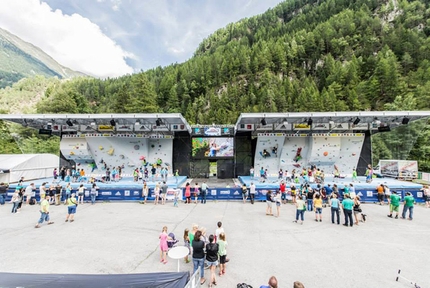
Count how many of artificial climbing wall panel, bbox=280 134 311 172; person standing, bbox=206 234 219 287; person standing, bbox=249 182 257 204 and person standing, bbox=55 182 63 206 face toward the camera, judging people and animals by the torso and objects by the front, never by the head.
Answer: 1

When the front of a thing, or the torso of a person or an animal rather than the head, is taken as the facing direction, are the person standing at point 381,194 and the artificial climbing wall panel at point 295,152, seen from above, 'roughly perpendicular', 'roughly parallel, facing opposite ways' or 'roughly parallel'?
roughly parallel, facing opposite ways

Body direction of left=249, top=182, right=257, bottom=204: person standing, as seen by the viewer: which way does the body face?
away from the camera

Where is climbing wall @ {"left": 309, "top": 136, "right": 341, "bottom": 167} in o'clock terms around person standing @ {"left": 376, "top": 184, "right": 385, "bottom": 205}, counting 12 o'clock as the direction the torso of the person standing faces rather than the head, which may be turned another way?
The climbing wall is roughly at 11 o'clock from the person standing.

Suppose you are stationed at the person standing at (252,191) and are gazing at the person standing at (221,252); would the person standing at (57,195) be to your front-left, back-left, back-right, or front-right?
front-right

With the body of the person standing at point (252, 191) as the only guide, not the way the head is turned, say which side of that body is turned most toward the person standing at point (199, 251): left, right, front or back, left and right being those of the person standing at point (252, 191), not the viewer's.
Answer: back

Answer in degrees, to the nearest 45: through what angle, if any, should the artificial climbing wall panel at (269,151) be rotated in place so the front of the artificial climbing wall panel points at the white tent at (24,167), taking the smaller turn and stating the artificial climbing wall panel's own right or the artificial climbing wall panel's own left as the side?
approximately 90° to the artificial climbing wall panel's own right

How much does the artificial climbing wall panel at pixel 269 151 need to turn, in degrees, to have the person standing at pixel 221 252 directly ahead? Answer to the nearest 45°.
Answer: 0° — it already faces them

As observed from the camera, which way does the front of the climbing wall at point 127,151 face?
facing the viewer

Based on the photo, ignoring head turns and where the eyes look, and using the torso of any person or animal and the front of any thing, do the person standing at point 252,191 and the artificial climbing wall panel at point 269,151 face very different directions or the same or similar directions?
very different directions

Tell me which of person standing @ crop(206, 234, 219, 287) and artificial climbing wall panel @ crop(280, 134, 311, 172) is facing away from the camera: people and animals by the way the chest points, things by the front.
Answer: the person standing

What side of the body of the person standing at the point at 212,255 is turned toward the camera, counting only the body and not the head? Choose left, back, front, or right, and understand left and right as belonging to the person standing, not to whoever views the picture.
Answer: back

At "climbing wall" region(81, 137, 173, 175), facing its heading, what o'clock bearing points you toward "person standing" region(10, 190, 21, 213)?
The person standing is roughly at 1 o'clock from the climbing wall.

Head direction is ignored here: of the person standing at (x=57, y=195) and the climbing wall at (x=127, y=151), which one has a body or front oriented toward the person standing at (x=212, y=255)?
the climbing wall

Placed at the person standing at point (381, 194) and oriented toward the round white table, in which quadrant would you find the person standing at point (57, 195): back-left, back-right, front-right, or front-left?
front-right

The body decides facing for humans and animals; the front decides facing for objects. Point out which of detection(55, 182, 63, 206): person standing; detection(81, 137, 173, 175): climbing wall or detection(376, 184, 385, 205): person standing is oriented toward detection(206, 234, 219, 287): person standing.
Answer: the climbing wall

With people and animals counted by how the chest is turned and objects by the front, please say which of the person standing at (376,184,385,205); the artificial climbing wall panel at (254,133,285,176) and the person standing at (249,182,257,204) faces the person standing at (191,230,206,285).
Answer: the artificial climbing wall panel

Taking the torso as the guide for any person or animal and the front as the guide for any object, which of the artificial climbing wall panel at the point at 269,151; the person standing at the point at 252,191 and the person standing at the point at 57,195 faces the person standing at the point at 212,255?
the artificial climbing wall panel

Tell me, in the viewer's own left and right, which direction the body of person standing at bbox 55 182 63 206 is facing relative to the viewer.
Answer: facing away from the viewer

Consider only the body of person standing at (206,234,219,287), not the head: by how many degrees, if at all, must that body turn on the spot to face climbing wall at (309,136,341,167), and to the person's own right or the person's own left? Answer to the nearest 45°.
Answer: approximately 45° to the person's own right
